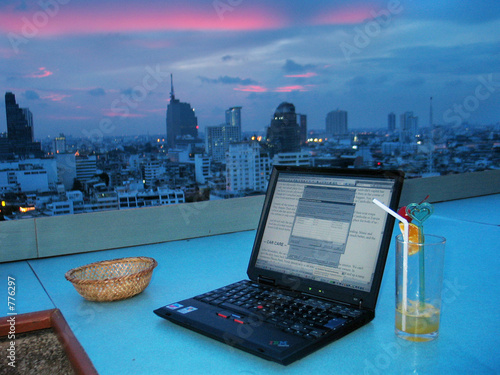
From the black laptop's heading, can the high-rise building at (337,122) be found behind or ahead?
behind

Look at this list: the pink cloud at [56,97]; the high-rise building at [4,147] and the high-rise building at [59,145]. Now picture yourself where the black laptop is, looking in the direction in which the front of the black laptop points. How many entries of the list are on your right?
3

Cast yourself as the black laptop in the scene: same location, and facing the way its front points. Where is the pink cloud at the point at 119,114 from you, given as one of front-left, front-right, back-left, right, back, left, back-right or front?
right

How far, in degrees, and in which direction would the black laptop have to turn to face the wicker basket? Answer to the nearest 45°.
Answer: approximately 45° to its right

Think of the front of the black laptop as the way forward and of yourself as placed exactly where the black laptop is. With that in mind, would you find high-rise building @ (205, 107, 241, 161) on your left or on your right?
on your right

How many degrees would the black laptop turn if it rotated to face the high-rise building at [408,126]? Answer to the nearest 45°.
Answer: approximately 135° to its right

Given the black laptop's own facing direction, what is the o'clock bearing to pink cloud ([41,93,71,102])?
The pink cloud is roughly at 3 o'clock from the black laptop.

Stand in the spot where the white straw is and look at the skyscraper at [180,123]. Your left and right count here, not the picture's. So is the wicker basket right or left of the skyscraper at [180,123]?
left

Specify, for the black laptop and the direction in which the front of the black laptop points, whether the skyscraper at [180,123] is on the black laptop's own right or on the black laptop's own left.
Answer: on the black laptop's own right

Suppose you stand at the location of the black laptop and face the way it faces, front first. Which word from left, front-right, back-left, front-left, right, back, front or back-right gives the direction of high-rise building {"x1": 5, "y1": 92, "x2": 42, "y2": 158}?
right

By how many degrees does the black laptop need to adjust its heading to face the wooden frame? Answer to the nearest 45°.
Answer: approximately 45° to its right

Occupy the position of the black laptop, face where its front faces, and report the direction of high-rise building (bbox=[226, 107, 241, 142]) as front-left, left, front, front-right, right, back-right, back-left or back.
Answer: back-right

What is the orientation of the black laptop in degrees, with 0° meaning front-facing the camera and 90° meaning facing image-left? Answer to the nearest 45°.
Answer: approximately 45°
